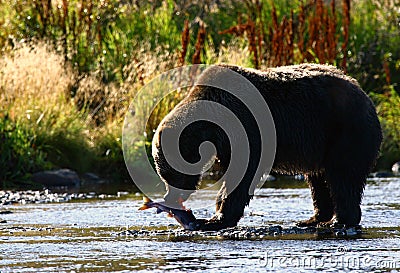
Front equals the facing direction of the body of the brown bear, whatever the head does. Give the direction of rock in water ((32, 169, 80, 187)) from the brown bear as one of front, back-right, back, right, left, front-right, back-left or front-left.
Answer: front-right

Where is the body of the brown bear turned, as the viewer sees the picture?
to the viewer's left
